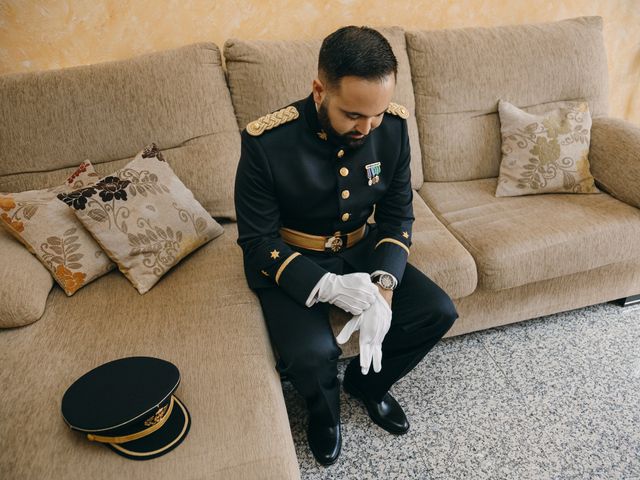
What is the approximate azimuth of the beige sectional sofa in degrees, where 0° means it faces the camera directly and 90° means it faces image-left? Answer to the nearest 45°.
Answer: approximately 0°

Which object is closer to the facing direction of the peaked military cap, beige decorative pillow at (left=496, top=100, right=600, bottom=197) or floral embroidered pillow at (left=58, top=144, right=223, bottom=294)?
the beige decorative pillow

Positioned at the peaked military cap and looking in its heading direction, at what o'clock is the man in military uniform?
The man in military uniform is roughly at 10 o'clock from the peaked military cap.

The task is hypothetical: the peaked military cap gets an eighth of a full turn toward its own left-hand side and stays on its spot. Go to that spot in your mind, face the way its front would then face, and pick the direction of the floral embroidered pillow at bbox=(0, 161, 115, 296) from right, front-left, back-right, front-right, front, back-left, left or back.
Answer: left

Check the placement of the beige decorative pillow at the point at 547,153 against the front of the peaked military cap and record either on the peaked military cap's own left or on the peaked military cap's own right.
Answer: on the peaked military cap's own left
